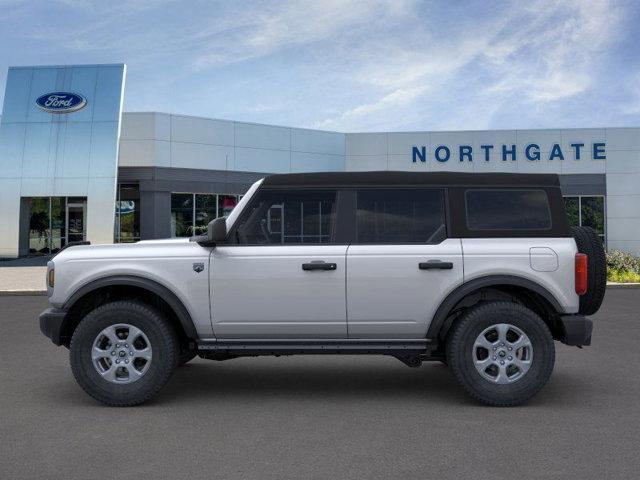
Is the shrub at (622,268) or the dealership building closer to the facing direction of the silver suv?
the dealership building

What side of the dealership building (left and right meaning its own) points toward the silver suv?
front

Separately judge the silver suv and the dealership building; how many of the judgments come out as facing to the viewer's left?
1

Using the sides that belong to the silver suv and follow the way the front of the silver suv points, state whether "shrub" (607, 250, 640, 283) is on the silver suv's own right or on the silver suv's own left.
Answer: on the silver suv's own right

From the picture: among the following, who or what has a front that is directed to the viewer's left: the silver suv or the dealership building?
the silver suv

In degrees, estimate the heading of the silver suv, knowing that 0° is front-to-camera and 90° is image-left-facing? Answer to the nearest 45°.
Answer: approximately 90°

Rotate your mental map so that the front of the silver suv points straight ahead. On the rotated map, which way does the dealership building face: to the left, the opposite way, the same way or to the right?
to the left

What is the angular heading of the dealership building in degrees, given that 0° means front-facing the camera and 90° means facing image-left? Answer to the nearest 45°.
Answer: approximately 0°
